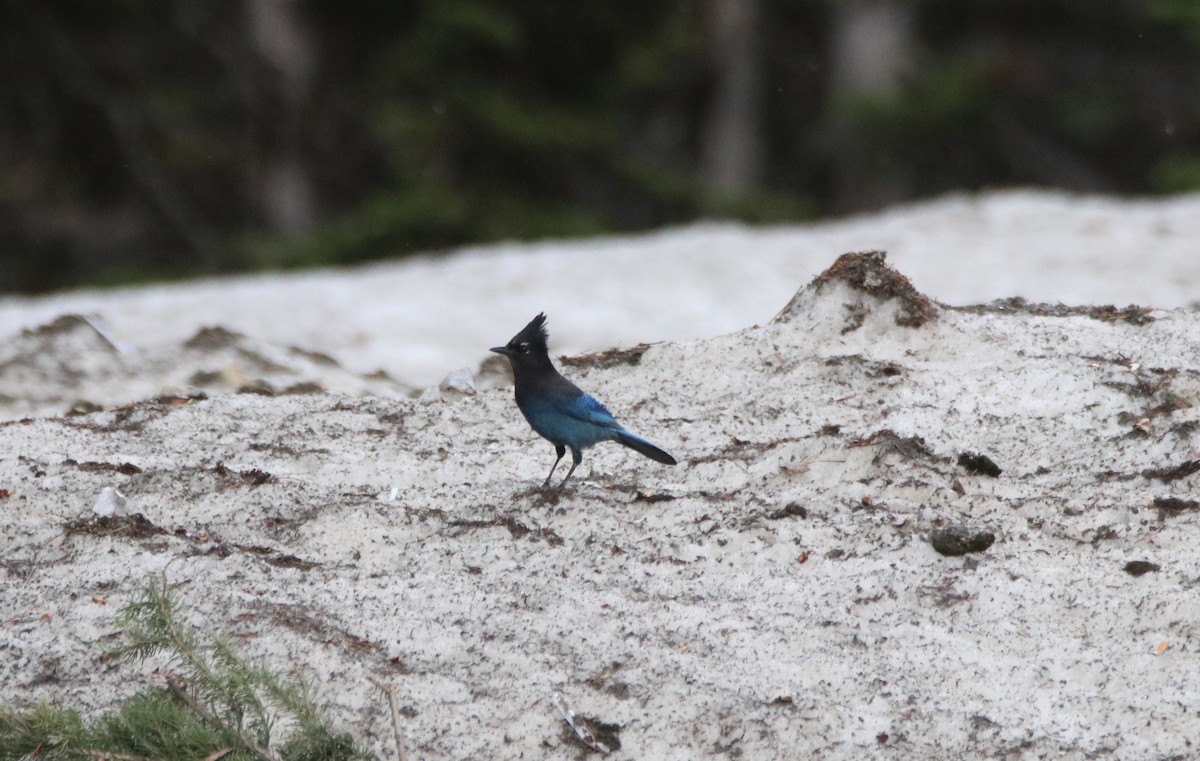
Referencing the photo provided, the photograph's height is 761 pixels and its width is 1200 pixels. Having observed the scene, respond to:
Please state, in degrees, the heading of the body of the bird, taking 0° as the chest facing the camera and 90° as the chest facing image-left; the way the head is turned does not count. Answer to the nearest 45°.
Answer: approximately 90°

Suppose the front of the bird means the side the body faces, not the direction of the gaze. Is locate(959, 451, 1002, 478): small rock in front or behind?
behind

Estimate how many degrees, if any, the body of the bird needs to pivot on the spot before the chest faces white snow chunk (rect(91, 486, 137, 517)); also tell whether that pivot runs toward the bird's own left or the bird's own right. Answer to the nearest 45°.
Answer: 0° — it already faces it

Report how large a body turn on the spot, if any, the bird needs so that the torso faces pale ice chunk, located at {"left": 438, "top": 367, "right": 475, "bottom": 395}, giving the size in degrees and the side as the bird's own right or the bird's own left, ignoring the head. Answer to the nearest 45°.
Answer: approximately 45° to the bird's own right

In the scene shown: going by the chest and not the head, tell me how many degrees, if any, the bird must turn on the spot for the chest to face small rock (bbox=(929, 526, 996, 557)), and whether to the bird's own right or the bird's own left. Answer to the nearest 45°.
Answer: approximately 180°
